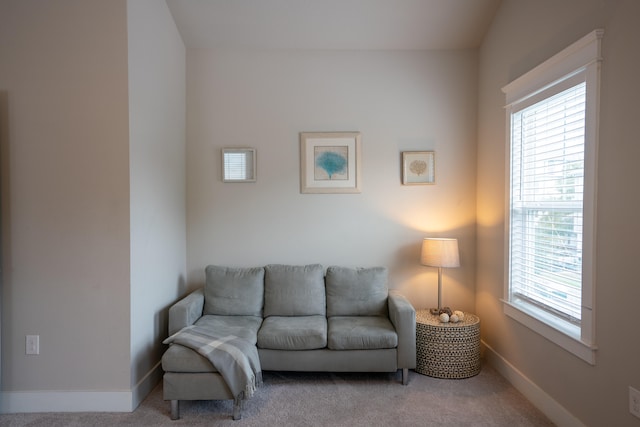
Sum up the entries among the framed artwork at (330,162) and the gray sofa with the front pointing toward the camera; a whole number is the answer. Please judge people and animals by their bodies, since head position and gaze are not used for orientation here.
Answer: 2

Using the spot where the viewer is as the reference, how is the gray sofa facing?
facing the viewer

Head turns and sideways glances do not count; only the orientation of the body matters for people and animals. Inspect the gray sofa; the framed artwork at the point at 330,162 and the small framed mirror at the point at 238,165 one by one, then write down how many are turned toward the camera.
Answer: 3

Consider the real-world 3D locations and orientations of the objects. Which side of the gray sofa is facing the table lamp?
left

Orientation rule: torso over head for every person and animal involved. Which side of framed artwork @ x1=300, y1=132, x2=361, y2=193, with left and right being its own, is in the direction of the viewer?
front

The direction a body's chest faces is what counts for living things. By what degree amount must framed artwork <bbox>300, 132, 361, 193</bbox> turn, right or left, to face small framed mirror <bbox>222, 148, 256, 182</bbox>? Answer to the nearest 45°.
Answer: approximately 90° to its right

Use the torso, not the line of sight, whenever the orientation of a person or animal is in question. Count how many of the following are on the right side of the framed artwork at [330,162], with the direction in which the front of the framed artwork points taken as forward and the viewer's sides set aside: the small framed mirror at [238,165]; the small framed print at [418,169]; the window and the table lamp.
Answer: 1
